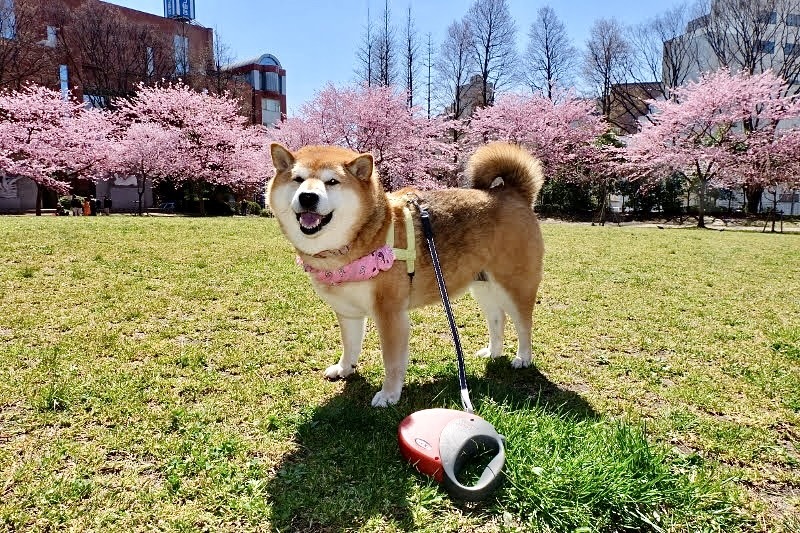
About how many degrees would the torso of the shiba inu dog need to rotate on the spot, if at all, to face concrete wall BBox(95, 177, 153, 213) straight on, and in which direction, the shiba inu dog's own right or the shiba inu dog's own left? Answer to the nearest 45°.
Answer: approximately 90° to the shiba inu dog's own right

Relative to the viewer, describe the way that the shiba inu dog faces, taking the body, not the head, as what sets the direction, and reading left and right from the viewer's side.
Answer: facing the viewer and to the left of the viewer

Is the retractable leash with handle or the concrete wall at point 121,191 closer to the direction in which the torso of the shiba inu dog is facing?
the retractable leash with handle

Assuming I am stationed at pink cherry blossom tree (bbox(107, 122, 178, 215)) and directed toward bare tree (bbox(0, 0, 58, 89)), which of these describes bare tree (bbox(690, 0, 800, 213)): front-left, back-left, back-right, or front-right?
back-right

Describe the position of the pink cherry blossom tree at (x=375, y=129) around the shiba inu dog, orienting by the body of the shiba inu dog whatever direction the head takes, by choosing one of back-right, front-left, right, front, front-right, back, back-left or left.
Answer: back-right

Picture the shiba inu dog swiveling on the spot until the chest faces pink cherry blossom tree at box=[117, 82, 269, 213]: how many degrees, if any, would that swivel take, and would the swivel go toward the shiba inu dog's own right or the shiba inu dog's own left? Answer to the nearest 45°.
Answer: approximately 90° to the shiba inu dog's own right

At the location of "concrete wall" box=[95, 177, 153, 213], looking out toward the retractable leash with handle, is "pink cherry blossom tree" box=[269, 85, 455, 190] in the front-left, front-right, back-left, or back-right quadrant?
front-left

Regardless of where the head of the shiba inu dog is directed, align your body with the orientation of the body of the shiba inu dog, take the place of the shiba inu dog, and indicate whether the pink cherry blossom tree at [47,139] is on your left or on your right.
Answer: on your right

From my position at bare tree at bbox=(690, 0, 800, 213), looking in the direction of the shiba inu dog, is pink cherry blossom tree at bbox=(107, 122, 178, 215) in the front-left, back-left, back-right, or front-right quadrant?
front-right

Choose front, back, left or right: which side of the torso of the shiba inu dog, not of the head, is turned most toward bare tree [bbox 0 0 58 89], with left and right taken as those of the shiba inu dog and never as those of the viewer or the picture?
right
